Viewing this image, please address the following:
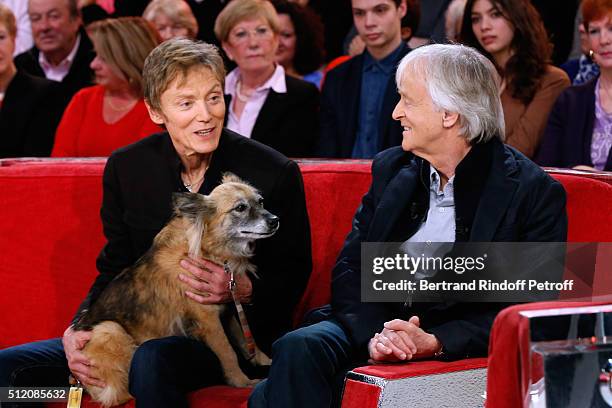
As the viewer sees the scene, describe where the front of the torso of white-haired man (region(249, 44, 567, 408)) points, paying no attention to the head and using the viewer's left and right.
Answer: facing the viewer and to the left of the viewer

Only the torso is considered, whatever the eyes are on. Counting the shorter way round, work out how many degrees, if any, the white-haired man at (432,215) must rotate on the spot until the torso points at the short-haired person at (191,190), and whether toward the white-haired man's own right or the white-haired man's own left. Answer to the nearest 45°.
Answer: approximately 45° to the white-haired man's own right

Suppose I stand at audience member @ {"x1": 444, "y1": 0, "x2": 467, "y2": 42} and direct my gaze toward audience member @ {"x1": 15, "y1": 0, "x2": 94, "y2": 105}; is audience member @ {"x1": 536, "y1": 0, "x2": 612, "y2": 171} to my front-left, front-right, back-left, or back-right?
back-left

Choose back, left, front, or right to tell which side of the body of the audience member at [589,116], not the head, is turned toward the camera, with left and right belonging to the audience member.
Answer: front

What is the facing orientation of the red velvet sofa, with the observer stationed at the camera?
facing the viewer

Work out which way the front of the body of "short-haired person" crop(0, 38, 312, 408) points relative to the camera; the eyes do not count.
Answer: toward the camera

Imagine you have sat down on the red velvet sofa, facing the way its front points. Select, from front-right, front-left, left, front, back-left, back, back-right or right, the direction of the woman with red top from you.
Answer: back
